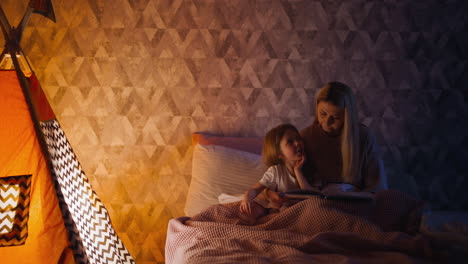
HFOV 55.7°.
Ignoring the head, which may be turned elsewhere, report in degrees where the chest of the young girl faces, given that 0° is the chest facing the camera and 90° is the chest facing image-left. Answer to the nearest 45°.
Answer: approximately 315°

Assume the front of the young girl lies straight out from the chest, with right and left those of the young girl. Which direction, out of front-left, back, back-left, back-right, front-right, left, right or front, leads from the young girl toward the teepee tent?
back-right
